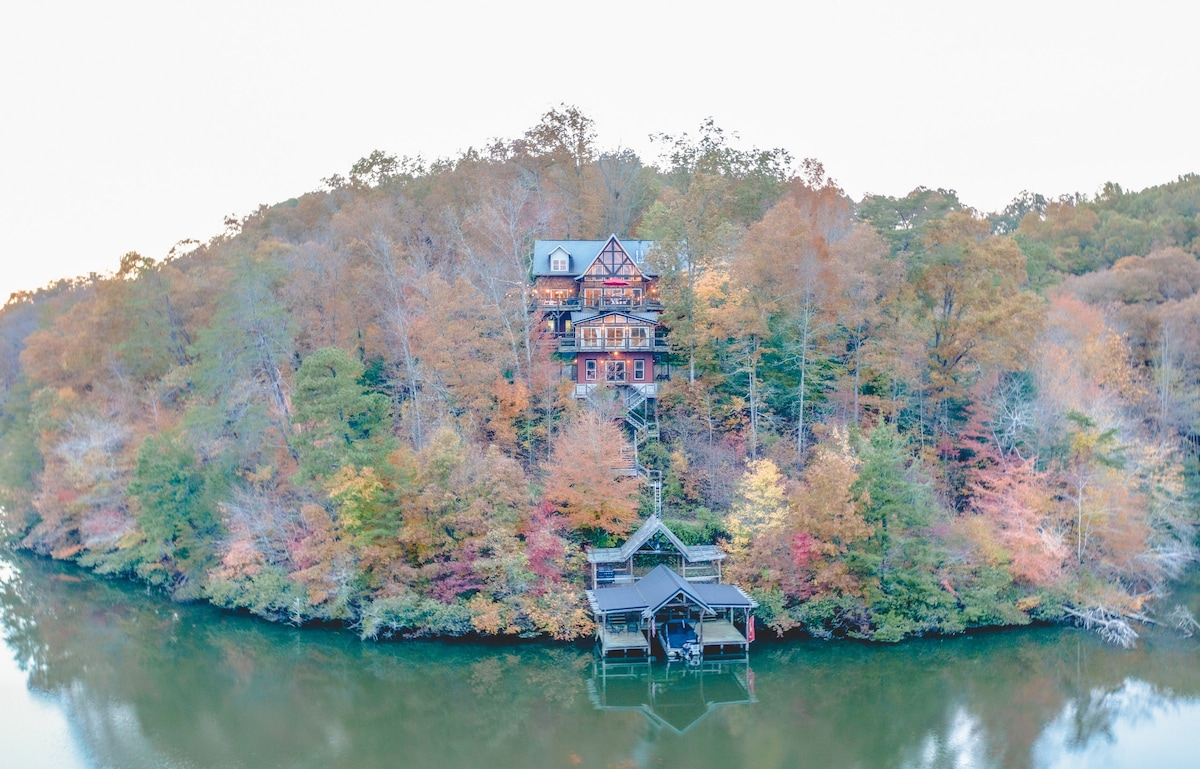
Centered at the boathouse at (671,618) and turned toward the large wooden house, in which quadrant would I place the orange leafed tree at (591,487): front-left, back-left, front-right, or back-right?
front-left

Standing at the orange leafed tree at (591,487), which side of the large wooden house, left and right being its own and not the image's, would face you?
front

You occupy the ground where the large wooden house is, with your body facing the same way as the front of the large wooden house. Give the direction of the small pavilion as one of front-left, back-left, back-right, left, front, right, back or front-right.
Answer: front

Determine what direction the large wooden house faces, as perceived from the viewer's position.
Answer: facing the viewer

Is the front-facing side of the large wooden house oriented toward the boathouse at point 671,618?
yes
